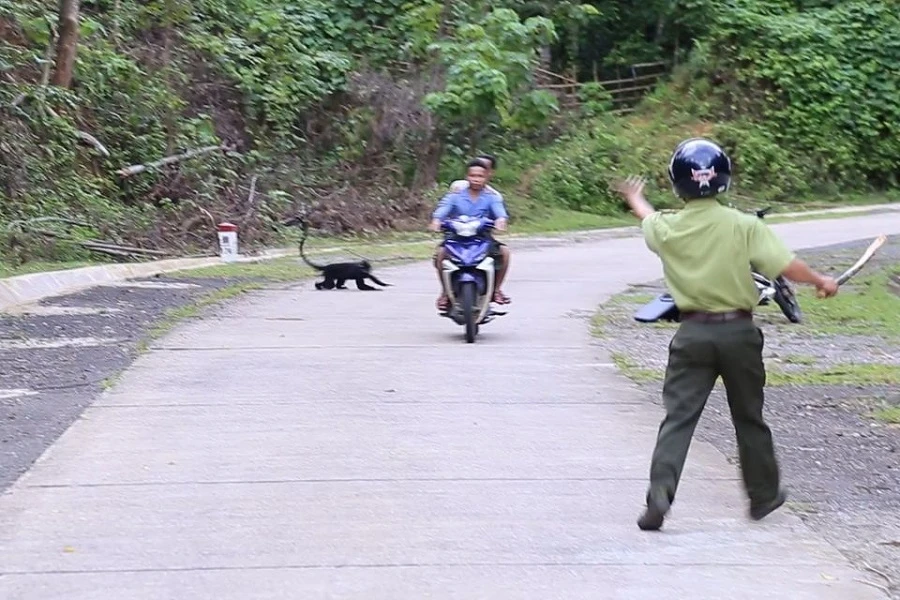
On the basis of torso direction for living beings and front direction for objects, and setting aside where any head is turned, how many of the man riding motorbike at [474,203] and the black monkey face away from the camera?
0

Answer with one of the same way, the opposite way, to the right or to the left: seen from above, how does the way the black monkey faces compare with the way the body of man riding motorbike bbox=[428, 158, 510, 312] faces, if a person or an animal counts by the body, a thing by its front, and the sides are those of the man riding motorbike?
to the left

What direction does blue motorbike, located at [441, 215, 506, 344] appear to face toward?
toward the camera

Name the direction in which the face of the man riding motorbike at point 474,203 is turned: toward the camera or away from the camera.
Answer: toward the camera

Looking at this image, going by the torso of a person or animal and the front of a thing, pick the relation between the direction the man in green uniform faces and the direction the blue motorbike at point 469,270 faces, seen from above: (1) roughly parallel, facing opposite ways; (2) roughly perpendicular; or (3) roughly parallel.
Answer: roughly parallel, facing opposite ways

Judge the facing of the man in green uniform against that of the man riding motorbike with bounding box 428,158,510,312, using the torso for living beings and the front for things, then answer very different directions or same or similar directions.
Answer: very different directions

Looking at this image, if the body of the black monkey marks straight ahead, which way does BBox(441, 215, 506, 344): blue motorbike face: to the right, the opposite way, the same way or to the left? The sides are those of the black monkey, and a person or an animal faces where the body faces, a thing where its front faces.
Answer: to the right

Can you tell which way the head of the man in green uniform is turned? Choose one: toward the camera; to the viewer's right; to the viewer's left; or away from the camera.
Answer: away from the camera

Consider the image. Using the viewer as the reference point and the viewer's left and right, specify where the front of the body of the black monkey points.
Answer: facing to the right of the viewer

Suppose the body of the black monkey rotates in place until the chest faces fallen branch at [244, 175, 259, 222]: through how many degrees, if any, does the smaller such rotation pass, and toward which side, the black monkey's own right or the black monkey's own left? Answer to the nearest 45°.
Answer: approximately 90° to the black monkey's own left

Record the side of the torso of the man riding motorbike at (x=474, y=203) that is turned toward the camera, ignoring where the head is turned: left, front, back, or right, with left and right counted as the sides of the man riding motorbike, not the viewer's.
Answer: front

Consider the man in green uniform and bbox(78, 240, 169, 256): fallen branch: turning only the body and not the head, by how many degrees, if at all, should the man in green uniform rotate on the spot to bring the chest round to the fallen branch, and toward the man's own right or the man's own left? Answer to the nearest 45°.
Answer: approximately 45° to the man's own left

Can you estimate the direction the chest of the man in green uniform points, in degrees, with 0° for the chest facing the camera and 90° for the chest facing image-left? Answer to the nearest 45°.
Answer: approximately 180°

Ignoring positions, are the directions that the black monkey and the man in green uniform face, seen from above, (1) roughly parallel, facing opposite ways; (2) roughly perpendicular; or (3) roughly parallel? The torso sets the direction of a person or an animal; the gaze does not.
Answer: roughly perpendicular
